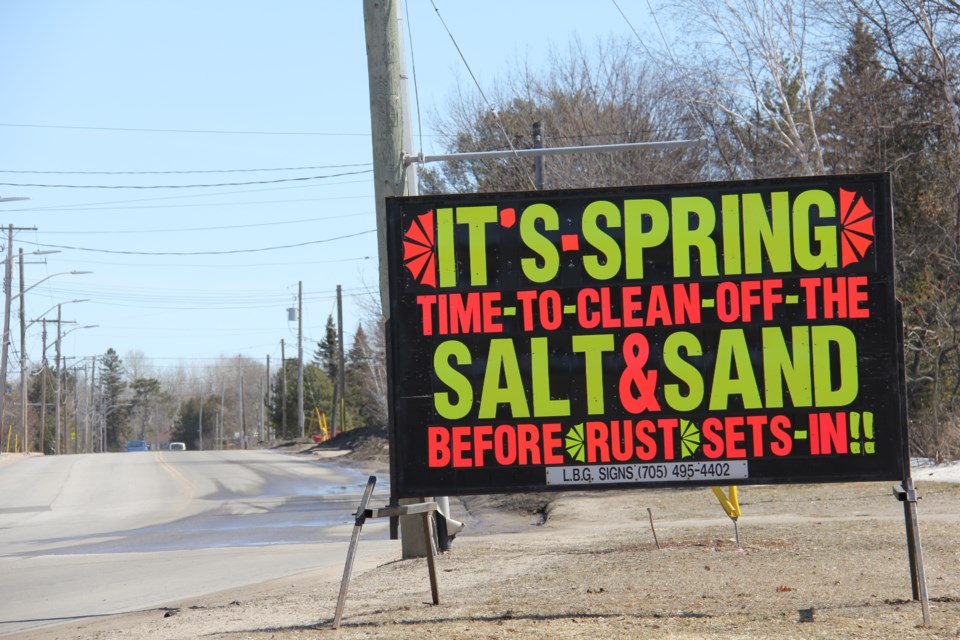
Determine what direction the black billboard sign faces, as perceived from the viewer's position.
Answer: facing the viewer

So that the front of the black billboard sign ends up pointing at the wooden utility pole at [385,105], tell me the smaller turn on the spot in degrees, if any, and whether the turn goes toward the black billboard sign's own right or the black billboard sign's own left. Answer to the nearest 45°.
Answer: approximately 135° to the black billboard sign's own right
